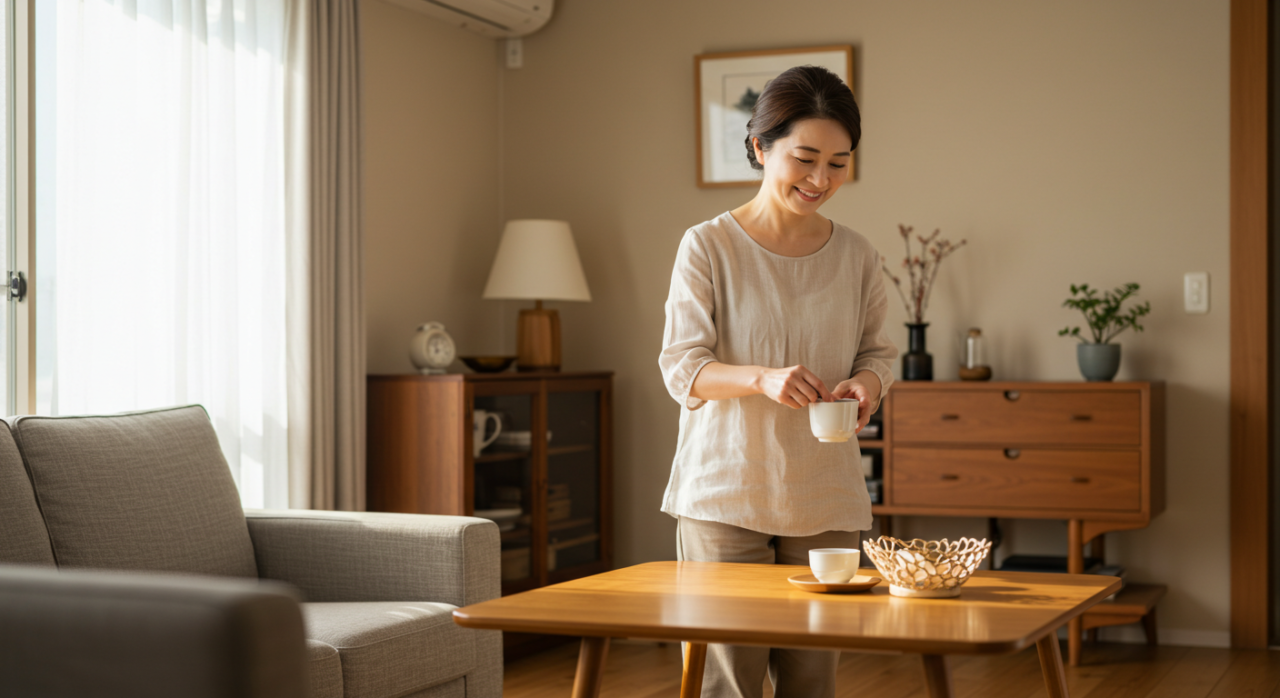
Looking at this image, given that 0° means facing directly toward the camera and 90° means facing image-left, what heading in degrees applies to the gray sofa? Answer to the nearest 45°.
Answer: approximately 315°

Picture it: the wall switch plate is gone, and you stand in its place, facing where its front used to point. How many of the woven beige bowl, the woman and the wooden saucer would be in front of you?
3

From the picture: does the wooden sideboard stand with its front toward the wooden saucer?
yes

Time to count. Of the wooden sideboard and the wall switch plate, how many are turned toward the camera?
2

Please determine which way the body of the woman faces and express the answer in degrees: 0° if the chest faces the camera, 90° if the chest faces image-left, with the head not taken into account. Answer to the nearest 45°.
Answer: approximately 315°

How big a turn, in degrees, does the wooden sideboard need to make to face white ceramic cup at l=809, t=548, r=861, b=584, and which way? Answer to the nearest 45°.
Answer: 0° — it already faces it

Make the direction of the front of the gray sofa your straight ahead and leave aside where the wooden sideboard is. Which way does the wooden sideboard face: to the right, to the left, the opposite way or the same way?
to the right

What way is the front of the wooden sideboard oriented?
toward the camera

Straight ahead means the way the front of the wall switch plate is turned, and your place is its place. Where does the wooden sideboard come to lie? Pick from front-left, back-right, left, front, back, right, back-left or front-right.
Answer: front-right
